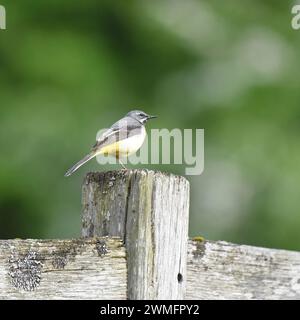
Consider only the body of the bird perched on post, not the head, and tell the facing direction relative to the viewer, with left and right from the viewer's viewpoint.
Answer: facing to the right of the viewer

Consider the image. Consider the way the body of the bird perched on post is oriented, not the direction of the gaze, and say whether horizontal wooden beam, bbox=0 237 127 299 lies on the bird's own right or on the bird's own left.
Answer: on the bird's own right
